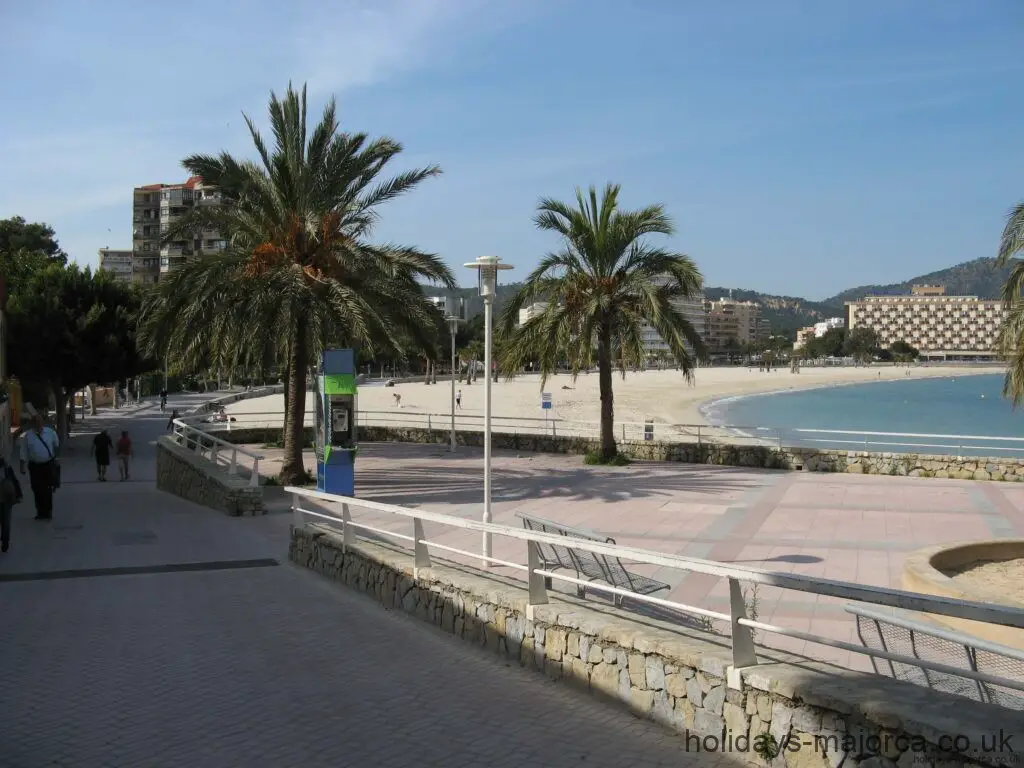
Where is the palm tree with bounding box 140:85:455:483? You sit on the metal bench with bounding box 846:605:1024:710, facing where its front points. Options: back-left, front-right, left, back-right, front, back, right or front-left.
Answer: left

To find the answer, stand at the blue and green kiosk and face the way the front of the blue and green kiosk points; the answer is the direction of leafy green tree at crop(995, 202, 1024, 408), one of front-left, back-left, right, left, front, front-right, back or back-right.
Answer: front-left

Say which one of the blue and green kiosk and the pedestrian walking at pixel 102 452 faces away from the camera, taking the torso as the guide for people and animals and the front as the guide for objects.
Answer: the pedestrian walking

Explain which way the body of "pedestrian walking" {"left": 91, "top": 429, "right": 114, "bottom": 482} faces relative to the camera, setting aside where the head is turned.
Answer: away from the camera

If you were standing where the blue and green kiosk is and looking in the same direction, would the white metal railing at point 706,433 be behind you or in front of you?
behind

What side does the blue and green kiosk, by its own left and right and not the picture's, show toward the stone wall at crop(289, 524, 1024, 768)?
front

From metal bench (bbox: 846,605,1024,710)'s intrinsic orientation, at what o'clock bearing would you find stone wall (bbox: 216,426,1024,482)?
The stone wall is roughly at 10 o'clock from the metal bench.

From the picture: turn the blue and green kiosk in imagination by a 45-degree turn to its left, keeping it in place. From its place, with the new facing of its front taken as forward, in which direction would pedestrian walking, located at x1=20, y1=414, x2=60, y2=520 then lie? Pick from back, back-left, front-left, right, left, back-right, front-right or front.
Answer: back-right

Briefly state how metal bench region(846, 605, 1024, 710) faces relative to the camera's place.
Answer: facing away from the viewer and to the right of the viewer

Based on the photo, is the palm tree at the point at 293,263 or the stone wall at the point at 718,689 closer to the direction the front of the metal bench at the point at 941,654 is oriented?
the palm tree

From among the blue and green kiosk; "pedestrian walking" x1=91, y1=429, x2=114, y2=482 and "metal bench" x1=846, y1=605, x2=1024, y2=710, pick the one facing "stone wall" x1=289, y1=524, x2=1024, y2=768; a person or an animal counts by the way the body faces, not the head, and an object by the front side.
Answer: the blue and green kiosk

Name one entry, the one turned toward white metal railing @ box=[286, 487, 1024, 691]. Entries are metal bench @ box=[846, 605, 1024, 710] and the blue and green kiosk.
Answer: the blue and green kiosk

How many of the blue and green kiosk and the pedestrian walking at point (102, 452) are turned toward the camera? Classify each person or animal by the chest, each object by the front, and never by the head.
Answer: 1

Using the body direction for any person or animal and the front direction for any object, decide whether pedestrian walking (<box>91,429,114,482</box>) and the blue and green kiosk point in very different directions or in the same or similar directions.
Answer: very different directions

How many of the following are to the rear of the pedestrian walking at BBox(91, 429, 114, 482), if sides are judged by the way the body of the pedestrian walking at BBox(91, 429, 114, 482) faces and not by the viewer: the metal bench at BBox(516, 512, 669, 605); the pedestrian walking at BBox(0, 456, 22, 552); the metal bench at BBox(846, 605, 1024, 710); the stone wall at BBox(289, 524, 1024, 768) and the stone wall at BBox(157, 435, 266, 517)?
5

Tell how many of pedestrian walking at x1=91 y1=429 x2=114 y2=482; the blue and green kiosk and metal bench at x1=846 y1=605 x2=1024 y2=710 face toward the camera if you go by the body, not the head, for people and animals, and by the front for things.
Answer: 1
